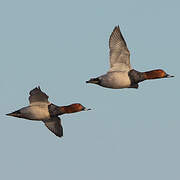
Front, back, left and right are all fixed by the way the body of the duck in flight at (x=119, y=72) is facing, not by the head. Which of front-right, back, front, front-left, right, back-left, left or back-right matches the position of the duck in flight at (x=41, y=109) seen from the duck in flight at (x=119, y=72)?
back

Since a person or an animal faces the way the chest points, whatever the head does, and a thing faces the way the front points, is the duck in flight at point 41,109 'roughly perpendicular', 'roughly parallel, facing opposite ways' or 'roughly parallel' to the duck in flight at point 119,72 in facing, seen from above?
roughly parallel

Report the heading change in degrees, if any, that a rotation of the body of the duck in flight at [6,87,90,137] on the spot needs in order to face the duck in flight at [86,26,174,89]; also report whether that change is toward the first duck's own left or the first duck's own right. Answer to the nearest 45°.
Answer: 0° — it already faces it

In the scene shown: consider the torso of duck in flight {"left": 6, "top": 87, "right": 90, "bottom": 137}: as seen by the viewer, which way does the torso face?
to the viewer's right

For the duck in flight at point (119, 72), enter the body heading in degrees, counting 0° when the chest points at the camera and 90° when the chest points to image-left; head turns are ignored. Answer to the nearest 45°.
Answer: approximately 270°

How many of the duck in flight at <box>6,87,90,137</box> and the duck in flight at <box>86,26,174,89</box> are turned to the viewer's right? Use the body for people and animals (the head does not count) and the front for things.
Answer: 2
